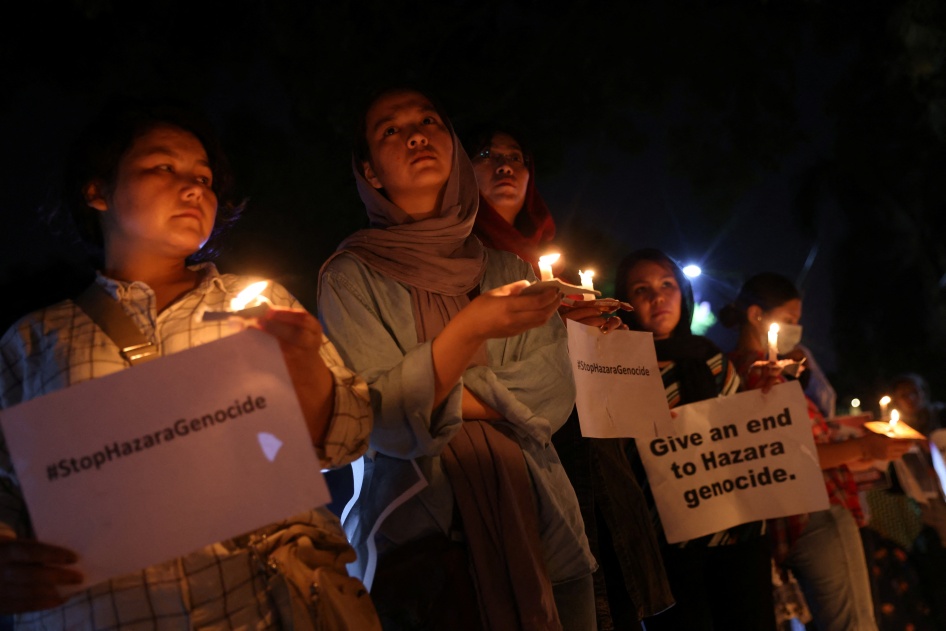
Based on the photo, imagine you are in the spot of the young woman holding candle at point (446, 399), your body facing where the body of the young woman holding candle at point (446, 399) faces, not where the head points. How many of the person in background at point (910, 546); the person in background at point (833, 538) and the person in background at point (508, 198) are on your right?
0

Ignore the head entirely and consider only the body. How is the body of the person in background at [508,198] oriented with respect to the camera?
toward the camera

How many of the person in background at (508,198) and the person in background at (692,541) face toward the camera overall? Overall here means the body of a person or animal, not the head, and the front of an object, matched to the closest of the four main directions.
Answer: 2

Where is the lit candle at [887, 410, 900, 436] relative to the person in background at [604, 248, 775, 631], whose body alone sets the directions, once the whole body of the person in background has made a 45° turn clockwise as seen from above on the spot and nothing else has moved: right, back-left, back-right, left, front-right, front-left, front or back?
back

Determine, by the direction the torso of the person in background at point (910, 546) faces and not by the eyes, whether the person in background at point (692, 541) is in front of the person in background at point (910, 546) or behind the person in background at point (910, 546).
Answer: in front

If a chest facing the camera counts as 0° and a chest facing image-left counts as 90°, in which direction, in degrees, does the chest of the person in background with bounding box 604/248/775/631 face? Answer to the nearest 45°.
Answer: approximately 0°

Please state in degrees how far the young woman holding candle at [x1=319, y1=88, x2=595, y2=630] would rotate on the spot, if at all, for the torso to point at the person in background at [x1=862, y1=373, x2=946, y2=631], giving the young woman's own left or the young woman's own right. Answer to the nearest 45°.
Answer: approximately 90° to the young woman's own left

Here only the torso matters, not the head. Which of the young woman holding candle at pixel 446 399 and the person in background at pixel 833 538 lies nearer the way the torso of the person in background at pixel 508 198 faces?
the young woman holding candle

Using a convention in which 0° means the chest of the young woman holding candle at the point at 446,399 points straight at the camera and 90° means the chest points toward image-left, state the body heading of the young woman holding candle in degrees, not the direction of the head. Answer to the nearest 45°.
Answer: approximately 315°

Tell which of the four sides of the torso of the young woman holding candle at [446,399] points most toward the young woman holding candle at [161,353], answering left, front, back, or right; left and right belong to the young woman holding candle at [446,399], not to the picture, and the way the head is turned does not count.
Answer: right

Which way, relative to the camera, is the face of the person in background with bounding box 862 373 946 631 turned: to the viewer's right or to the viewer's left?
to the viewer's left

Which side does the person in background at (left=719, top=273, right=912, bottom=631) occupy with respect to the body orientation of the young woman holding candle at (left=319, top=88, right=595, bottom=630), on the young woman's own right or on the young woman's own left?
on the young woman's own left

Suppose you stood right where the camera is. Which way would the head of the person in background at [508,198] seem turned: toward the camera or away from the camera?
toward the camera

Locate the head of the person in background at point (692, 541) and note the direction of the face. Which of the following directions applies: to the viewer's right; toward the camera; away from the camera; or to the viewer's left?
toward the camera

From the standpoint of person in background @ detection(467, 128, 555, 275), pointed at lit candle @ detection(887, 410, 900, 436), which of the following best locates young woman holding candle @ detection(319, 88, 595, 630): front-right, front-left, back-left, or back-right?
back-right

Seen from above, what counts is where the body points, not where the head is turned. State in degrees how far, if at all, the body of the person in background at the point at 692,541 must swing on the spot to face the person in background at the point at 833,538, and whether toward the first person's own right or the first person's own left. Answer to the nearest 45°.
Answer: approximately 135° to the first person's own left
